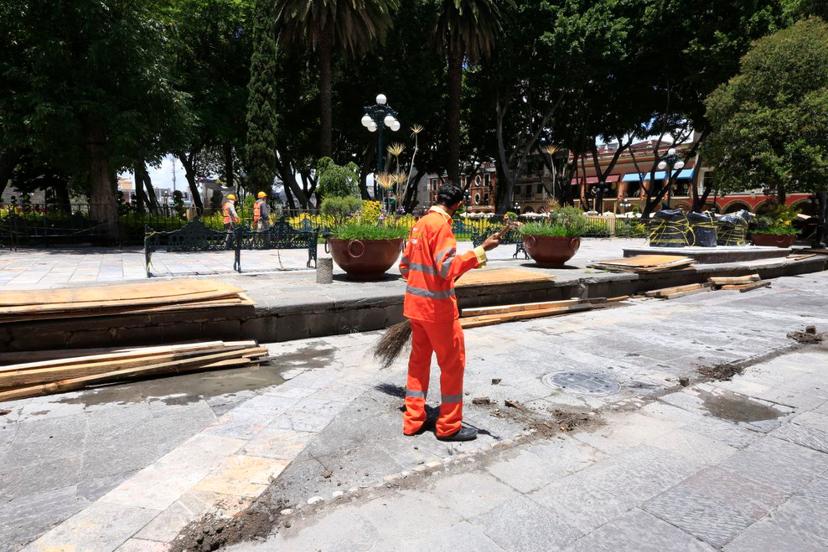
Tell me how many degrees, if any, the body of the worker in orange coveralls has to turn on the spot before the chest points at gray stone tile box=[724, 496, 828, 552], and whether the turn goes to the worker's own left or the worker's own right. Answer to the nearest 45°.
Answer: approximately 90° to the worker's own right

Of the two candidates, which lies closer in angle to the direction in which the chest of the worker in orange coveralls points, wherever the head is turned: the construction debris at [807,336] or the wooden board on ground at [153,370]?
the construction debris

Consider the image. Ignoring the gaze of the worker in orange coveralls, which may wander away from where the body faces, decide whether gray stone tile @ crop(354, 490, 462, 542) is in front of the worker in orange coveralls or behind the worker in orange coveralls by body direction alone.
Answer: behind

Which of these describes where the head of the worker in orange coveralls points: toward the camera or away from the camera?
away from the camera

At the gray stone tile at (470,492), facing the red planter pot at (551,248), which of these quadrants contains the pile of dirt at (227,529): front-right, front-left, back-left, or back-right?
back-left

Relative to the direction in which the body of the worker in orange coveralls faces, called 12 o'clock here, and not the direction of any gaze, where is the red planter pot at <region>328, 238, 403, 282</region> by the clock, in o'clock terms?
The red planter pot is roughly at 10 o'clock from the worker in orange coveralls.

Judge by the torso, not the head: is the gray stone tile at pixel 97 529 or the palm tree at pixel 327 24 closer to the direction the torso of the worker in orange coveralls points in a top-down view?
the palm tree

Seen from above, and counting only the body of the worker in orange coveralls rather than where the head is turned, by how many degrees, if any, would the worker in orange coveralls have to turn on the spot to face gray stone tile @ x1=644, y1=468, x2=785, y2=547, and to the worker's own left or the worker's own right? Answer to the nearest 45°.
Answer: approximately 90° to the worker's own right

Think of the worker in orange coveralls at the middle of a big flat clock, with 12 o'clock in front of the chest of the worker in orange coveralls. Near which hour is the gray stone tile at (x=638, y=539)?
The gray stone tile is roughly at 3 o'clock from the worker in orange coveralls.

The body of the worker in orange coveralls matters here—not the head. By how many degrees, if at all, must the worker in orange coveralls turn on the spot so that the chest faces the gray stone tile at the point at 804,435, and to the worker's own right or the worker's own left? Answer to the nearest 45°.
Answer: approximately 45° to the worker's own right

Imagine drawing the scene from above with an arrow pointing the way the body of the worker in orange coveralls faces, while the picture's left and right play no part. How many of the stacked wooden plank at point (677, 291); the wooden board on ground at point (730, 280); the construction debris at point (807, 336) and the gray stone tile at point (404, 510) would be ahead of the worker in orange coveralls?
3

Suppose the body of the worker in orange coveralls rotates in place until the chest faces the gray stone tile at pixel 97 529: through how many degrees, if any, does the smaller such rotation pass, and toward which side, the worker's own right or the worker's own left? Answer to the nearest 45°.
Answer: approximately 180°

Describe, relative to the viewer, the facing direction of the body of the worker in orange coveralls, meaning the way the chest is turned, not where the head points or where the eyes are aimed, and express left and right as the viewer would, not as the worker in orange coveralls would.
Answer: facing away from the viewer and to the right of the viewer
